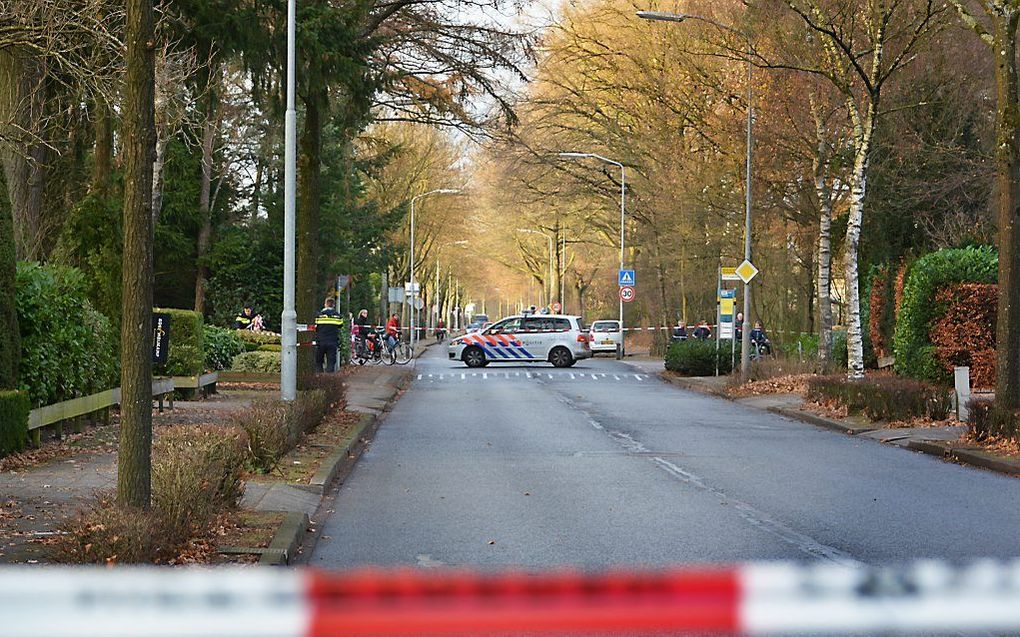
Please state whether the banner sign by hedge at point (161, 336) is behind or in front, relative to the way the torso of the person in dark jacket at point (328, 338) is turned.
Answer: behind

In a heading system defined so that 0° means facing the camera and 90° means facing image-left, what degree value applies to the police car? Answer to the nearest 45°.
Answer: approximately 90°

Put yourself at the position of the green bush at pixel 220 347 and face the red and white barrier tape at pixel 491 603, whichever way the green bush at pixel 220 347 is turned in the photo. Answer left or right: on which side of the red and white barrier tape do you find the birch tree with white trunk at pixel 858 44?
left

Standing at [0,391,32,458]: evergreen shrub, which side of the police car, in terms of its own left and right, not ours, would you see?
left

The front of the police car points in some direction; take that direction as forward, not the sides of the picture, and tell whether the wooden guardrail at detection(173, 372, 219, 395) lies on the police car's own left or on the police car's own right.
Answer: on the police car's own left

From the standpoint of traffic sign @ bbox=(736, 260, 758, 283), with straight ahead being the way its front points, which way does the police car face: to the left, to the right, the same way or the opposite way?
to the right

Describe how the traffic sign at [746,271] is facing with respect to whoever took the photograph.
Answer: facing the viewer

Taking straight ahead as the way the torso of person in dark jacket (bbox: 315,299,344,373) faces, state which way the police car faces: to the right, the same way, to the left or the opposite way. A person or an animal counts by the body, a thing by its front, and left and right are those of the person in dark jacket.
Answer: to the left

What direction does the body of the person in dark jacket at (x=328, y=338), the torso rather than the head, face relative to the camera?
away from the camera

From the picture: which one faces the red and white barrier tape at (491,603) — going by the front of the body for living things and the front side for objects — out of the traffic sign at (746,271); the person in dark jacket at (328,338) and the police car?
the traffic sign

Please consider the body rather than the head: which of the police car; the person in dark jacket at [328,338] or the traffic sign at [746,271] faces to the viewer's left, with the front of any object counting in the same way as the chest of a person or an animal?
the police car

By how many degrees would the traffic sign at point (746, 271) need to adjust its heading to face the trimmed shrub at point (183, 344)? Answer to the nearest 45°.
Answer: approximately 45° to its right
